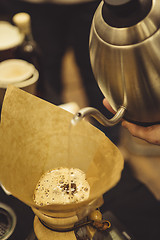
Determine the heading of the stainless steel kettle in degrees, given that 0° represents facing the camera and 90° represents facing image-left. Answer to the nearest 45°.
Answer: approximately 45°

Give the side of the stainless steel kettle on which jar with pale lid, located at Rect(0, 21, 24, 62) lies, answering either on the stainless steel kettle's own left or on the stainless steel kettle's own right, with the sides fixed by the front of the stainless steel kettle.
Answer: on the stainless steel kettle's own right
